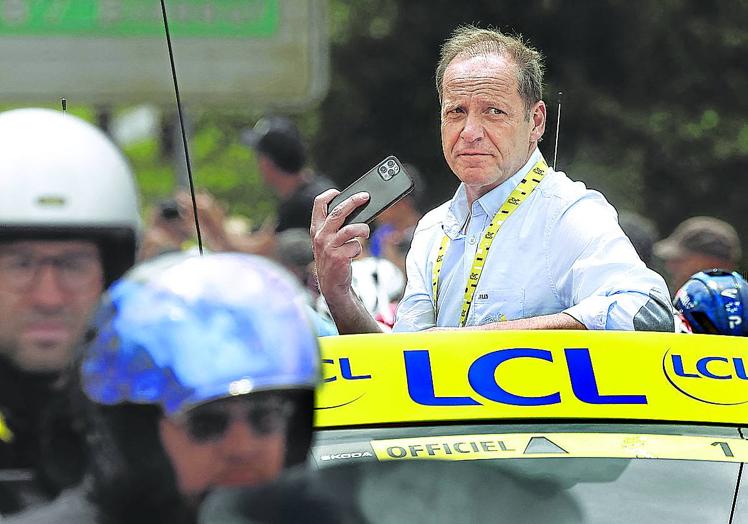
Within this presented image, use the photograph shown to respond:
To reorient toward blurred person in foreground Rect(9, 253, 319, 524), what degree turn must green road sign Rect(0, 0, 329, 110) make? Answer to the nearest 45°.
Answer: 0° — it already faces them

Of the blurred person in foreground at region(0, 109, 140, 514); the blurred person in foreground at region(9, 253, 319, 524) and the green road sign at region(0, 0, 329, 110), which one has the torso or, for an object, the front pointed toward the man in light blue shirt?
the green road sign

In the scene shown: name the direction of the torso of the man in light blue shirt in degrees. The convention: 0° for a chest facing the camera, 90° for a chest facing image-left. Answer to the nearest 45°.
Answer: approximately 45°

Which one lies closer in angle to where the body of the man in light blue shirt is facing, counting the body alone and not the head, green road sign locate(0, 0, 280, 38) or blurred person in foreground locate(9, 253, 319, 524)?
the blurred person in foreground

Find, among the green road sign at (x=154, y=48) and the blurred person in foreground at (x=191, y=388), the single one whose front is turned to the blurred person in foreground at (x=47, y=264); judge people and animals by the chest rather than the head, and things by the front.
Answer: the green road sign

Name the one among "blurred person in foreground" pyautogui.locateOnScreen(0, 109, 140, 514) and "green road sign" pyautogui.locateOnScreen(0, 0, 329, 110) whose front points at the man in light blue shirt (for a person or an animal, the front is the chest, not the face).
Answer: the green road sign

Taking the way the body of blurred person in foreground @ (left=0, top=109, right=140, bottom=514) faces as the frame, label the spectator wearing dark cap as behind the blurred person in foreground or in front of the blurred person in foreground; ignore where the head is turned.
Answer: behind

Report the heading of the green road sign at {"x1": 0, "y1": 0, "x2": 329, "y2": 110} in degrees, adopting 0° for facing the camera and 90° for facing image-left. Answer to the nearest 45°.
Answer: approximately 0°

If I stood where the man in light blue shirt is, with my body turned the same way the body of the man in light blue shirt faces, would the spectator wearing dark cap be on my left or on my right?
on my right

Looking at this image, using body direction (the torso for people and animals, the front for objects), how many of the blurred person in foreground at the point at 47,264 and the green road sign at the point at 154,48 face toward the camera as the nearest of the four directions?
2
